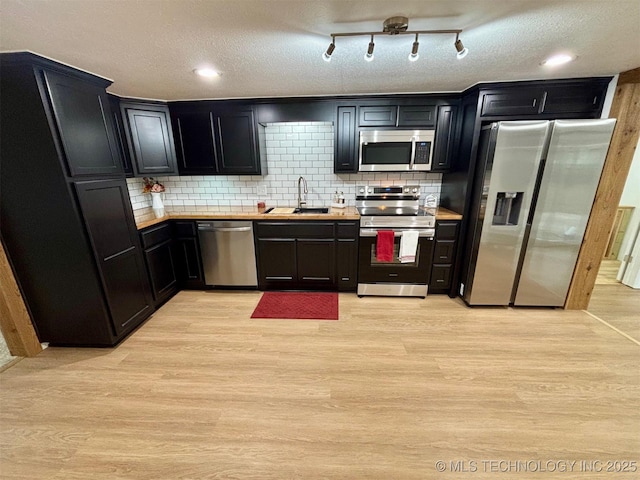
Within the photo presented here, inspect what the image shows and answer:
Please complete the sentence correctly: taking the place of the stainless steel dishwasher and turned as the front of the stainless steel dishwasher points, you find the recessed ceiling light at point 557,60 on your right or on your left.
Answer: on your left

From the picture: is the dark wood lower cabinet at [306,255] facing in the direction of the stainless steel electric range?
no

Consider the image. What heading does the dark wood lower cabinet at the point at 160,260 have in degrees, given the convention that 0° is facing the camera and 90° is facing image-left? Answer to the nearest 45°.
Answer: approximately 315°

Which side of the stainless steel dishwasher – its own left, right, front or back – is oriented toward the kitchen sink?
left

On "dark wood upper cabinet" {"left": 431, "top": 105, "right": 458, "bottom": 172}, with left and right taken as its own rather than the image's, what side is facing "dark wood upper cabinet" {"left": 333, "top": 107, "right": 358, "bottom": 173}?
right

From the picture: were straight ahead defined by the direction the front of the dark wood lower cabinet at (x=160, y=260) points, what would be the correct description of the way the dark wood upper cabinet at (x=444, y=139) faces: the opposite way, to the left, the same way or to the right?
to the right

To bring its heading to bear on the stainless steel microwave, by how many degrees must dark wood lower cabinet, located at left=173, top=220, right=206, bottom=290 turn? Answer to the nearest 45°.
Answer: approximately 45° to its left

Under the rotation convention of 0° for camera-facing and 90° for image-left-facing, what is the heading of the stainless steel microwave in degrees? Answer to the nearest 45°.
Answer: approximately 0°

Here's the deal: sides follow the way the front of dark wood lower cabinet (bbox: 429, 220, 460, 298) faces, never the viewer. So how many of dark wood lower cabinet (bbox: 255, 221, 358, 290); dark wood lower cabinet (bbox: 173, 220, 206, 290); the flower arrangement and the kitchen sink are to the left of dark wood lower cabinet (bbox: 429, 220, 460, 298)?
0

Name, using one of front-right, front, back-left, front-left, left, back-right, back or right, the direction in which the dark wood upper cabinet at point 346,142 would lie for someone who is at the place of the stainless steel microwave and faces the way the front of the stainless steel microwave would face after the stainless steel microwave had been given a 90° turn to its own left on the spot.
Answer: back

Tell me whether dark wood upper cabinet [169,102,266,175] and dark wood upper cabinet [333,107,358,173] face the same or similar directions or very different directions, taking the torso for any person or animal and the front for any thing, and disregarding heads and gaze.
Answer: same or similar directions

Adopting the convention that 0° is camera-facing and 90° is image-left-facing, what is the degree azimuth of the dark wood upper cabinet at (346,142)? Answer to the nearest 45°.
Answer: approximately 0°

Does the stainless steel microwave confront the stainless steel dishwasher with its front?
no

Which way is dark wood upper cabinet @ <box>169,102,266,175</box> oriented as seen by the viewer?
toward the camera

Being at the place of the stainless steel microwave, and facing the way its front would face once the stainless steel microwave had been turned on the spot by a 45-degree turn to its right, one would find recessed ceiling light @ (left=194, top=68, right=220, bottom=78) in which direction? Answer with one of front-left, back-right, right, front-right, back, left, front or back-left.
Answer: front

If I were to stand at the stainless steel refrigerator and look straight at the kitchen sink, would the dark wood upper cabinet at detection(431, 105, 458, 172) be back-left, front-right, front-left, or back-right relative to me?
front-right

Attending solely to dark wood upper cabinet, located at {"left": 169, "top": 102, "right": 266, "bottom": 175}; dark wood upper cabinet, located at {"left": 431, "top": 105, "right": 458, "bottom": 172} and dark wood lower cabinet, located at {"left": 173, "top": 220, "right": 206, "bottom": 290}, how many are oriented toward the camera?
3
